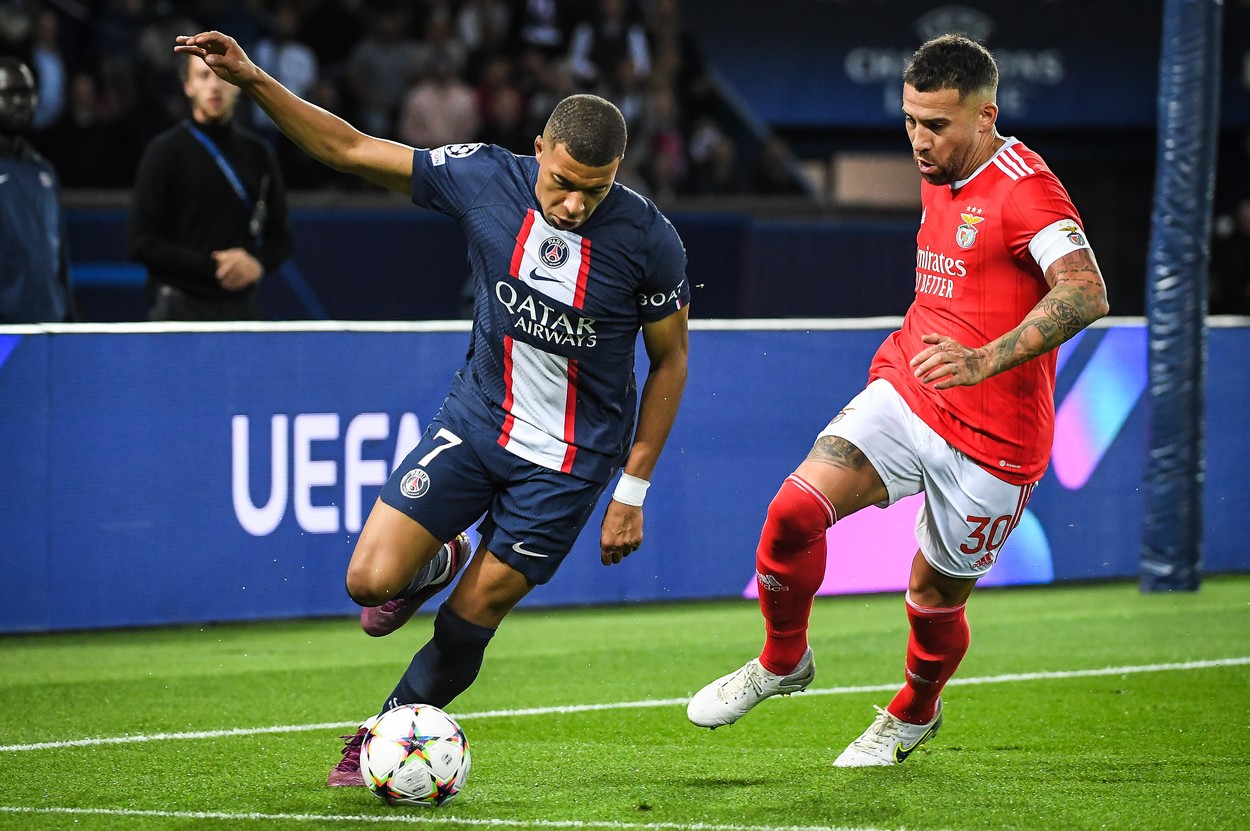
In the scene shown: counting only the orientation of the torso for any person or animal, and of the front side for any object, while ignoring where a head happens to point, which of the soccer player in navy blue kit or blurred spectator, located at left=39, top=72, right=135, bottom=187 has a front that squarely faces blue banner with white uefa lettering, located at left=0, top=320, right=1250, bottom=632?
the blurred spectator

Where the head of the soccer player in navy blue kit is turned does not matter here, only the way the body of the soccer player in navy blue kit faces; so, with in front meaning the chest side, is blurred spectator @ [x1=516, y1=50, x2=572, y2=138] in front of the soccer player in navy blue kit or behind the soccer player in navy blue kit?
behind

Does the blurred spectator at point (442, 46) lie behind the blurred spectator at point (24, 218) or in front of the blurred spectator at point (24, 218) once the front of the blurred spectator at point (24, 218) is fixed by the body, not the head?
behind

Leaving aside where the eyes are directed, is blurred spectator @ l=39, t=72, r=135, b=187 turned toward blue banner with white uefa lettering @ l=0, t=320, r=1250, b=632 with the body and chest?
yes

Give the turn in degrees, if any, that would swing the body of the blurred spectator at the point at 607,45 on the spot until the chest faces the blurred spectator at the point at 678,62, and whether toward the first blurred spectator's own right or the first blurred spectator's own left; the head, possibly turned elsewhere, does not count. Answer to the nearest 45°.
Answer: approximately 135° to the first blurred spectator's own left

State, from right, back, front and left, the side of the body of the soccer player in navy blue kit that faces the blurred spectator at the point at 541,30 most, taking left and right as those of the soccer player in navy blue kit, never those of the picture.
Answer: back

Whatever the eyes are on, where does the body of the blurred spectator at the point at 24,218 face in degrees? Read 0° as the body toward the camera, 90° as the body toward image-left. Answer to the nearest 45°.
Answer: approximately 0°
